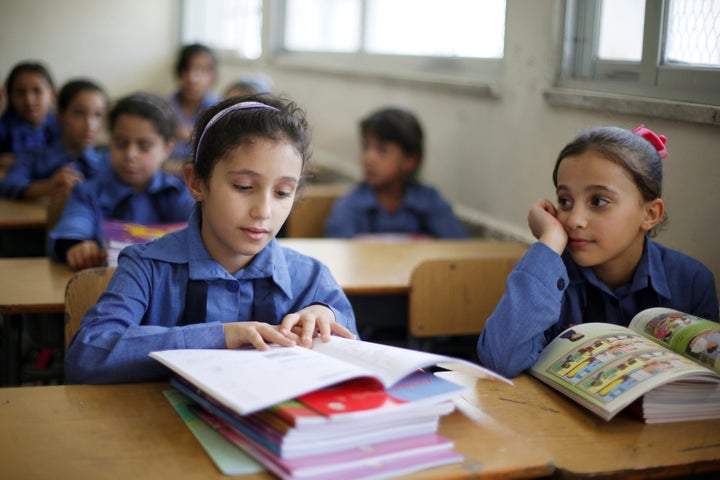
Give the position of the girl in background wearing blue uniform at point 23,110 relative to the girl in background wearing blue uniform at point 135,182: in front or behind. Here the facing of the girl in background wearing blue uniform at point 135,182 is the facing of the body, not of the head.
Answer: behind

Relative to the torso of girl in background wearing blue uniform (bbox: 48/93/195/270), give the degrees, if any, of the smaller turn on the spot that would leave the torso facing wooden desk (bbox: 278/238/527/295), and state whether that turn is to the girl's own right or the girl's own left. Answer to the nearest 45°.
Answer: approximately 45° to the girl's own left

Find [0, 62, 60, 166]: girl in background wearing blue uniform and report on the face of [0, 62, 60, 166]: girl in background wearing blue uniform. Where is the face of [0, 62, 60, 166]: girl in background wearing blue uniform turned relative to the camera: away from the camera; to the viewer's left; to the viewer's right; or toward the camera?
toward the camera

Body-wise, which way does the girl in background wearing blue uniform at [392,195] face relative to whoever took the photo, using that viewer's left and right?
facing the viewer

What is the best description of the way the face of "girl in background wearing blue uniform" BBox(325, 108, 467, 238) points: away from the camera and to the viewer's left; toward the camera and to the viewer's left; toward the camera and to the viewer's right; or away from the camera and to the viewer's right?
toward the camera and to the viewer's left

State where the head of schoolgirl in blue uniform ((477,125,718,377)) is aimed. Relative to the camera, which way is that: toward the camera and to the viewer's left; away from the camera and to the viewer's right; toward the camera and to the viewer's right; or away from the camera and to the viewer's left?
toward the camera and to the viewer's left

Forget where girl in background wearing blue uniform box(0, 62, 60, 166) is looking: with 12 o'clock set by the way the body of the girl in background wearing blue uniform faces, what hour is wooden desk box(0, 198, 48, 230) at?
The wooden desk is roughly at 12 o'clock from the girl in background wearing blue uniform.

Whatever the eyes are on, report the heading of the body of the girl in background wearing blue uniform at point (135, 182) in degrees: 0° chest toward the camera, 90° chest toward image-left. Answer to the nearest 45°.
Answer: approximately 0°

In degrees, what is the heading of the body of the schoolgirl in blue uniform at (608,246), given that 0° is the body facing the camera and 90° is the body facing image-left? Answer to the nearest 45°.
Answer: approximately 45°

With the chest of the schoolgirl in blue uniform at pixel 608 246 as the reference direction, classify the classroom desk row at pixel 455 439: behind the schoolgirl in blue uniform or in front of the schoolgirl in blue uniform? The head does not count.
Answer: in front

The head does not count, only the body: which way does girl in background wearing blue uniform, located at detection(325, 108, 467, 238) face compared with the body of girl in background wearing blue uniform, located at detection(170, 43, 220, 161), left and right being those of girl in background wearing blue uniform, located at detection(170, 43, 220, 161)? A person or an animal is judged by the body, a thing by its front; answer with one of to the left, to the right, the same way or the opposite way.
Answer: the same way

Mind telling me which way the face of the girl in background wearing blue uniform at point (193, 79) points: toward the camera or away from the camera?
toward the camera

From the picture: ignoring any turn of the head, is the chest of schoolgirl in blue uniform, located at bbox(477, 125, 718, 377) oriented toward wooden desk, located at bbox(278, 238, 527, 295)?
no

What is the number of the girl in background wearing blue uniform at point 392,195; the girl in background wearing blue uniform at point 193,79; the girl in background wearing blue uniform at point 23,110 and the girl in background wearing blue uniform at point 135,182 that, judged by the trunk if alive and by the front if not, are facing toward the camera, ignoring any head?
4

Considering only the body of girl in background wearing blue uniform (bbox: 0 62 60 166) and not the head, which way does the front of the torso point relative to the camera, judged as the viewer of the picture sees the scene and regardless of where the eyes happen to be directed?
toward the camera
